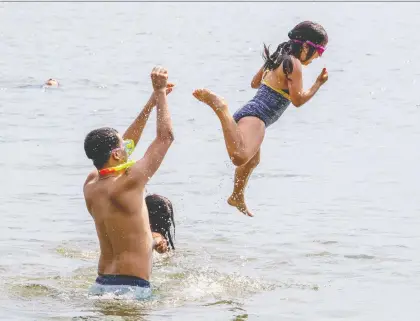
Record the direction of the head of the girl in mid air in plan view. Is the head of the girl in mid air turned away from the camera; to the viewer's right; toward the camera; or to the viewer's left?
to the viewer's right

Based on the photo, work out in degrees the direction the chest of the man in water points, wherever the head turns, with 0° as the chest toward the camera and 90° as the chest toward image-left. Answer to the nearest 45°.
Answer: approximately 225°

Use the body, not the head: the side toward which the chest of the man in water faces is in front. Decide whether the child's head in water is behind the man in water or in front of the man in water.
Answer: in front

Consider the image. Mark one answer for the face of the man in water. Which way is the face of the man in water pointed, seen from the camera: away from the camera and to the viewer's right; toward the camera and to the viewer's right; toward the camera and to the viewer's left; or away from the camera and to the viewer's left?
away from the camera and to the viewer's right

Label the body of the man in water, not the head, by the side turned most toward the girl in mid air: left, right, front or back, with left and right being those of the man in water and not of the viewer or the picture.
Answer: front
